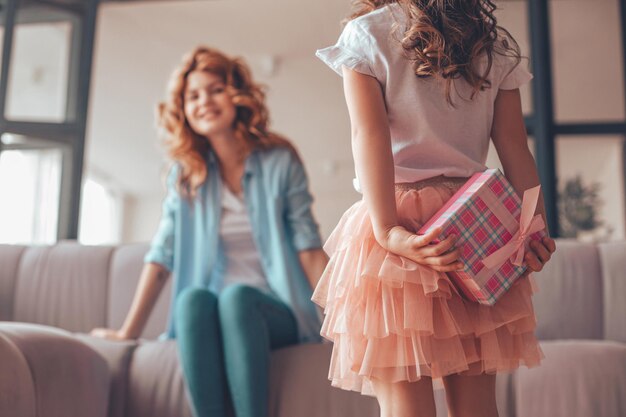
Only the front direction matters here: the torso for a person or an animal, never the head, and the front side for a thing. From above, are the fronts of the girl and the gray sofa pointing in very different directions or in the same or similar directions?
very different directions

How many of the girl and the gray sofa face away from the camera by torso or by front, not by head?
1

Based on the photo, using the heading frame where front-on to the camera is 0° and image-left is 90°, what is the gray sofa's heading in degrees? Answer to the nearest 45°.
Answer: approximately 0°

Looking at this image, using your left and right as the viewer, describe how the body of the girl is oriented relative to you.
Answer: facing away from the viewer

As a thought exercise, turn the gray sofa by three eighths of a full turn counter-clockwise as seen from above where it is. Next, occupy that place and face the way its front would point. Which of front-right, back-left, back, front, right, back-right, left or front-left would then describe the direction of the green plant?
front

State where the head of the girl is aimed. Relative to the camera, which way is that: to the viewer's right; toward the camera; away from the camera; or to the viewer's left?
away from the camera

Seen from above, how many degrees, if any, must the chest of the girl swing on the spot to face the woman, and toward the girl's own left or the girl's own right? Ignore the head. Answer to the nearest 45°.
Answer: approximately 45° to the girl's own left

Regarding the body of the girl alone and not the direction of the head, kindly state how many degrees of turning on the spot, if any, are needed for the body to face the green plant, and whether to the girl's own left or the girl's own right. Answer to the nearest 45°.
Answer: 0° — they already face it
